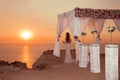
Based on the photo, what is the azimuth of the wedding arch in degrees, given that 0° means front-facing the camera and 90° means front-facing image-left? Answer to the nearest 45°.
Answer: approximately 0°

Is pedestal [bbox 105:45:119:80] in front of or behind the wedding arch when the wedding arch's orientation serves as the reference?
in front
